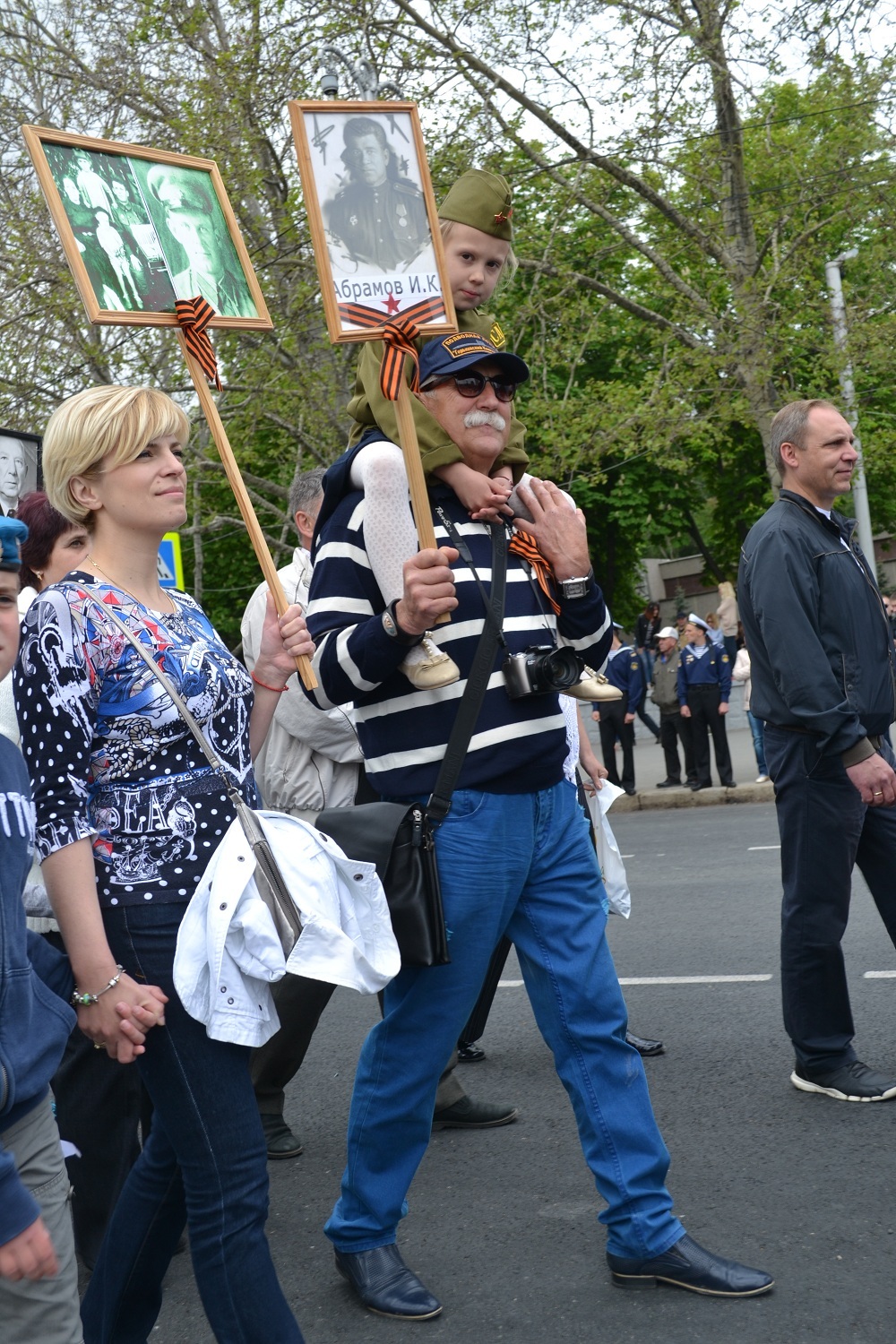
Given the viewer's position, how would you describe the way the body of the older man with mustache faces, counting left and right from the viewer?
facing the viewer and to the right of the viewer

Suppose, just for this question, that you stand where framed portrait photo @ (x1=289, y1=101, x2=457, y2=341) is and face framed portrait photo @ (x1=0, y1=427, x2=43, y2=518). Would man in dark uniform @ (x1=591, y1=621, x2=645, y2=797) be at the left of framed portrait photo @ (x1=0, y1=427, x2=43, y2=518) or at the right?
right

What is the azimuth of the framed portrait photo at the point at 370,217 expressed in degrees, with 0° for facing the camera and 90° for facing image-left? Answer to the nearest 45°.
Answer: approximately 315°

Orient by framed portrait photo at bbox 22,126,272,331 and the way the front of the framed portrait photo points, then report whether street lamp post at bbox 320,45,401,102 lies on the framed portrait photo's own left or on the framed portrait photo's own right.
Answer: on the framed portrait photo's own left
